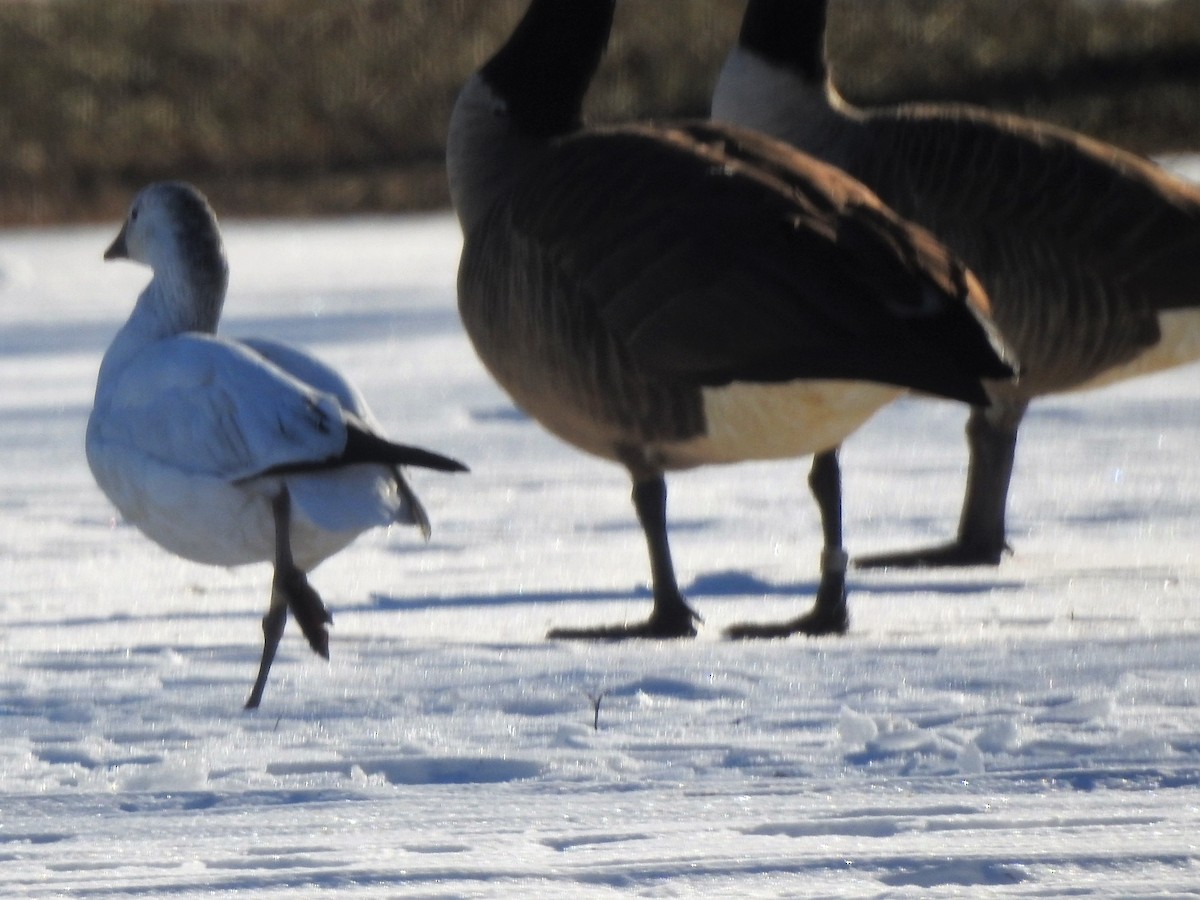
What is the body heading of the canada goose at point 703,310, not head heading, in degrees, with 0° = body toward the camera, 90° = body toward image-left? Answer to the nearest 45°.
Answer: approximately 90°

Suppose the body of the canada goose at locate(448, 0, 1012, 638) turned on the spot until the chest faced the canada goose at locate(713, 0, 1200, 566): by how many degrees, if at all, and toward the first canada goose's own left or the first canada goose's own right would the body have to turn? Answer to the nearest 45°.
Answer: approximately 135° to the first canada goose's own right

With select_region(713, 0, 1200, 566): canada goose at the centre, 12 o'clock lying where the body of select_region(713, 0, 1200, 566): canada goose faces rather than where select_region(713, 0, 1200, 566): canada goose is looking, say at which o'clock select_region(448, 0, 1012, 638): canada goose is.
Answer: select_region(448, 0, 1012, 638): canada goose is roughly at 10 o'clock from select_region(713, 0, 1200, 566): canada goose.

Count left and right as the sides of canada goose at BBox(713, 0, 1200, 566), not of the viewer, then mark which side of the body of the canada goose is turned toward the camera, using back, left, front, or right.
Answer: left

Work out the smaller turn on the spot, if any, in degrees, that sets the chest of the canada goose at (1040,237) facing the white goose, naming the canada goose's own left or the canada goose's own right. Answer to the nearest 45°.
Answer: approximately 45° to the canada goose's own left

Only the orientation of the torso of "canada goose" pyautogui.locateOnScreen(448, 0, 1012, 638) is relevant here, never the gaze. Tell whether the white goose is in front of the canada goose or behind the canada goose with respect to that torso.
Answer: in front

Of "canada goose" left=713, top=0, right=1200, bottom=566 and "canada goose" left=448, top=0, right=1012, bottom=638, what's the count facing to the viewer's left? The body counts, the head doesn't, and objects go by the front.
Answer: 2
